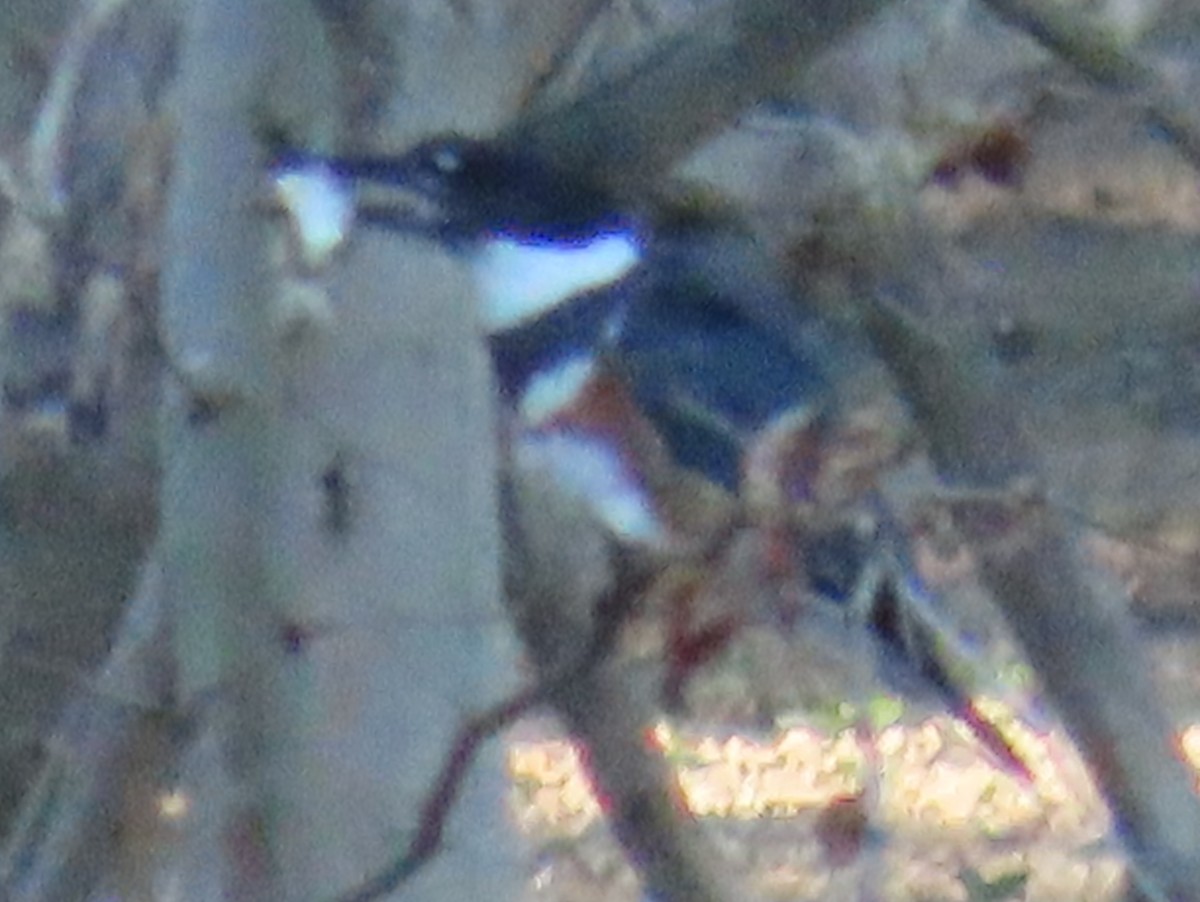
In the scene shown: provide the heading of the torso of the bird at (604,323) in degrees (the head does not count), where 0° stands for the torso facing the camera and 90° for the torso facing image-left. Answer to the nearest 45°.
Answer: approximately 90°
